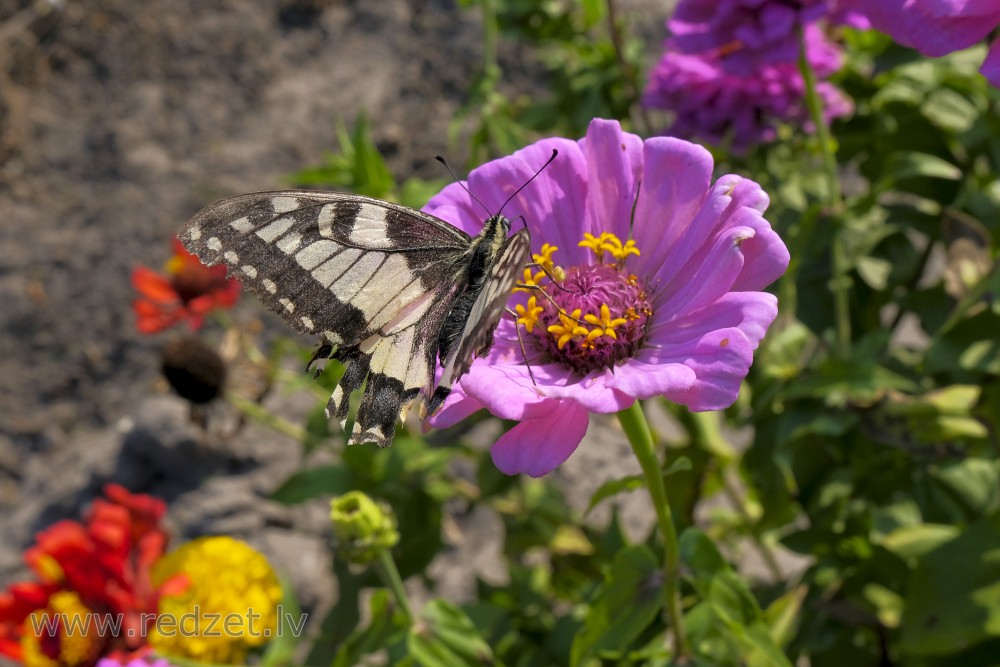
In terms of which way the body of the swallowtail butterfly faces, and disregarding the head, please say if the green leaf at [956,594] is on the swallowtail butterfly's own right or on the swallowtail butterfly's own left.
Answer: on the swallowtail butterfly's own right

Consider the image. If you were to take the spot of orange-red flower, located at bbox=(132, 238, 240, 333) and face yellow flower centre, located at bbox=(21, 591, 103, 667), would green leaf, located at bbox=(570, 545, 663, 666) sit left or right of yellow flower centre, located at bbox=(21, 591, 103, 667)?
left

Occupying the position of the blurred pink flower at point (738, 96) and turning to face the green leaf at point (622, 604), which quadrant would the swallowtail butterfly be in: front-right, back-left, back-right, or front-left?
front-right

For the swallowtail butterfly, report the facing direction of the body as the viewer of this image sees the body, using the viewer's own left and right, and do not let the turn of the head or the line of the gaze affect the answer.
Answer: facing away from the viewer and to the right of the viewer

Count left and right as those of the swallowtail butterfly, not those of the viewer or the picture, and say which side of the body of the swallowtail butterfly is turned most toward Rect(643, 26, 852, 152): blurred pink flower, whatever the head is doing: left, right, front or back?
front
